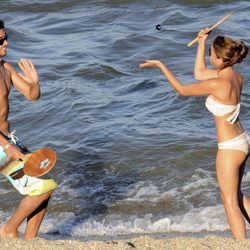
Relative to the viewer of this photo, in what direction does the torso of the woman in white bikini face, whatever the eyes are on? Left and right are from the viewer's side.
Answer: facing to the left of the viewer

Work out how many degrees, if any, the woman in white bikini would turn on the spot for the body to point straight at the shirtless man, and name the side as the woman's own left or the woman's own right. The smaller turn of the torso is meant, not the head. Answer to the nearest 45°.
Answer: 0° — they already face them

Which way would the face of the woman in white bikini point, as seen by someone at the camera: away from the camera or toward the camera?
away from the camera
